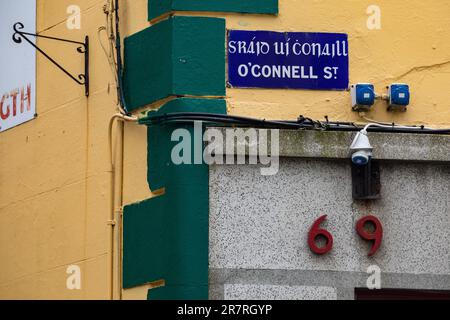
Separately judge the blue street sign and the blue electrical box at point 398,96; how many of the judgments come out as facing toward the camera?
2

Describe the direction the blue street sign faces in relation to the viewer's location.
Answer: facing the viewer

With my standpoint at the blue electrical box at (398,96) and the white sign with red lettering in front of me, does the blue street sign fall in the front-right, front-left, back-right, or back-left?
front-left

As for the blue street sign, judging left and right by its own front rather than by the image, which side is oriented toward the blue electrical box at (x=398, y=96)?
left

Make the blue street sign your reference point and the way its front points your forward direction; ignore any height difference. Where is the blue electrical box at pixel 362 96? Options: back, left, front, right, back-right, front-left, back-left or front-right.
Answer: left

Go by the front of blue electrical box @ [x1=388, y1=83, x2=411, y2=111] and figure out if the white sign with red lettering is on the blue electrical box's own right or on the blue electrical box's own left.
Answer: on the blue electrical box's own right

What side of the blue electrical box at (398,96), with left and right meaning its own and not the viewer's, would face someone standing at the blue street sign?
right

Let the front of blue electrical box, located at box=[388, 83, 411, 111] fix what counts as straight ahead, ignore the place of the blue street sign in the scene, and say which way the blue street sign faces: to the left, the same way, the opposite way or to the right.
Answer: the same way

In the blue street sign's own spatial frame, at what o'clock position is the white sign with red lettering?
The white sign with red lettering is roughly at 4 o'clock from the blue street sign.

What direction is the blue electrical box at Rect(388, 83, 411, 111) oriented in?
toward the camera
